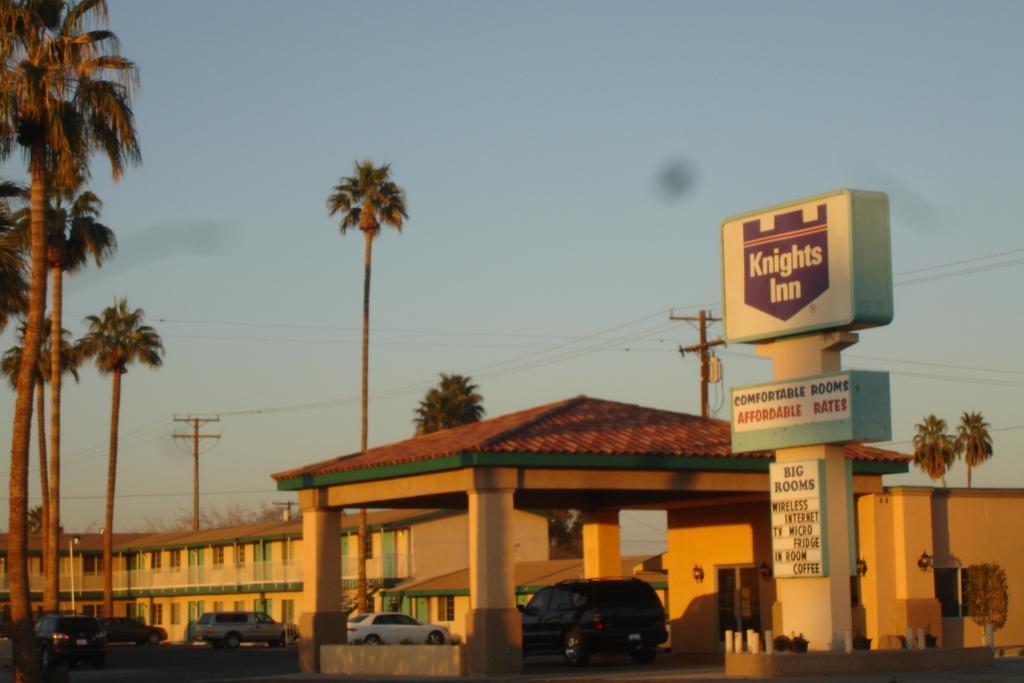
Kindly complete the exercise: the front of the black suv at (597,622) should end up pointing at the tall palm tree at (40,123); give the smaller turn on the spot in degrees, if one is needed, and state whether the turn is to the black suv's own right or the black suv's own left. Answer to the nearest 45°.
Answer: approximately 90° to the black suv's own left

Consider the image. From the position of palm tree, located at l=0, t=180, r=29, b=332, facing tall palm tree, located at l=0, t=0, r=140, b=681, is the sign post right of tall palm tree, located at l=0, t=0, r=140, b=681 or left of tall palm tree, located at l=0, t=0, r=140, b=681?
left

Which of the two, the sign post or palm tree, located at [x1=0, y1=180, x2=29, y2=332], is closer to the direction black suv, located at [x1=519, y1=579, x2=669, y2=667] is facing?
the palm tree

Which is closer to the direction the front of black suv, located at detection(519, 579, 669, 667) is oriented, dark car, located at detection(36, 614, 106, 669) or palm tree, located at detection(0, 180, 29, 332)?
the dark car

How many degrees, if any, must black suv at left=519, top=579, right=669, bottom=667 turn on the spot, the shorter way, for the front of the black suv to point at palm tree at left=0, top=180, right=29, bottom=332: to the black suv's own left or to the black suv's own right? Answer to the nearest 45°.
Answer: approximately 45° to the black suv's own left

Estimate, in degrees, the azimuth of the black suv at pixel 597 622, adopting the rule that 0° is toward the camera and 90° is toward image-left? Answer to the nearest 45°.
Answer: approximately 135°
